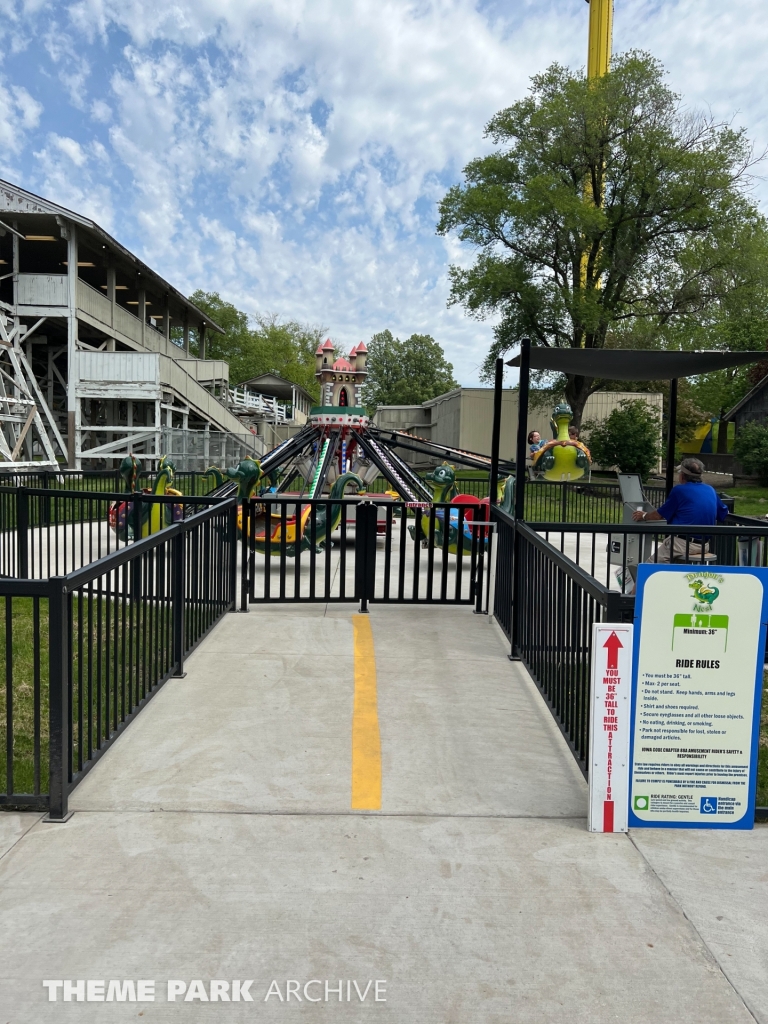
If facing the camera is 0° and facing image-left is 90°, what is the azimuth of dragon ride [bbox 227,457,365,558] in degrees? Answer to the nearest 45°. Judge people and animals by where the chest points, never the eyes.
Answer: approximately 90°

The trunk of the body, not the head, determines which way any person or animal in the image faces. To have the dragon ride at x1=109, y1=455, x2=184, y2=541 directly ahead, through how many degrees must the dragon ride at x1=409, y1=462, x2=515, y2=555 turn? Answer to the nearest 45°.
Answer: approximately 45° to its right

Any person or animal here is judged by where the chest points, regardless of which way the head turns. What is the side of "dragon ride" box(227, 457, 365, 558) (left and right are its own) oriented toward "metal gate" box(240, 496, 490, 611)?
left

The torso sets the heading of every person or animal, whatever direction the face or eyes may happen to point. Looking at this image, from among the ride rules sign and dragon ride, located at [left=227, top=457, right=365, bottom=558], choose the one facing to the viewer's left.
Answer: the dragon ride

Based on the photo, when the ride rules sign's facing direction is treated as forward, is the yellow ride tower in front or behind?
behind

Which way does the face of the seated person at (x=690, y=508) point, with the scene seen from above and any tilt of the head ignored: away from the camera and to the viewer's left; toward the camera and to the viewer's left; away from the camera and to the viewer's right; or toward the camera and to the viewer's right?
away from the camera and to the viewer's left

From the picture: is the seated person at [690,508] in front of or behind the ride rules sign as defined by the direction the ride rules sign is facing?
behind

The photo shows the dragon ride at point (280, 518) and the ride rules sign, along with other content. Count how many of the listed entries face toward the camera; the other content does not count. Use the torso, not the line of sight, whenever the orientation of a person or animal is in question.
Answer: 1

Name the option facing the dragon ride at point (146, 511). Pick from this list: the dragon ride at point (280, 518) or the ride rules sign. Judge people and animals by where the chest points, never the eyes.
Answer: the dragon ride at point (280, 518)

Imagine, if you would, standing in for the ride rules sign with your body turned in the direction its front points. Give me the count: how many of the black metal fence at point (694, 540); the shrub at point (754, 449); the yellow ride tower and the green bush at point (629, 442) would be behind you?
4

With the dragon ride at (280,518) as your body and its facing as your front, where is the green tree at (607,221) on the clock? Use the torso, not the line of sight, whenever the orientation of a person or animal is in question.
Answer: The green tree is roughly at 4 o'clock from the dragon ride.

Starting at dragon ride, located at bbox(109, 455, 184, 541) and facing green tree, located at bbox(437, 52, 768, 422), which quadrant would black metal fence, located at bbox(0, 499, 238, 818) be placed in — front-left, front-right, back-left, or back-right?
back-right

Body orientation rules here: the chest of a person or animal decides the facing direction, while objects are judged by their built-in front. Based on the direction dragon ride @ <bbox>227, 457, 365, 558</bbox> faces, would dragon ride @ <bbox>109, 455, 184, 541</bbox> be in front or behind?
in front

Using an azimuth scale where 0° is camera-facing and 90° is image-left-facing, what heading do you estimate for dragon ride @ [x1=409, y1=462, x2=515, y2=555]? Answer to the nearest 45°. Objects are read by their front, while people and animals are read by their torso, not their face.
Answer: approximately 45°

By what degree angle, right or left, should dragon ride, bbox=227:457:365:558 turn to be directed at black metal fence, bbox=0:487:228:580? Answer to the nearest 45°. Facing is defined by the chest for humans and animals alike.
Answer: approximately 45° to its left
